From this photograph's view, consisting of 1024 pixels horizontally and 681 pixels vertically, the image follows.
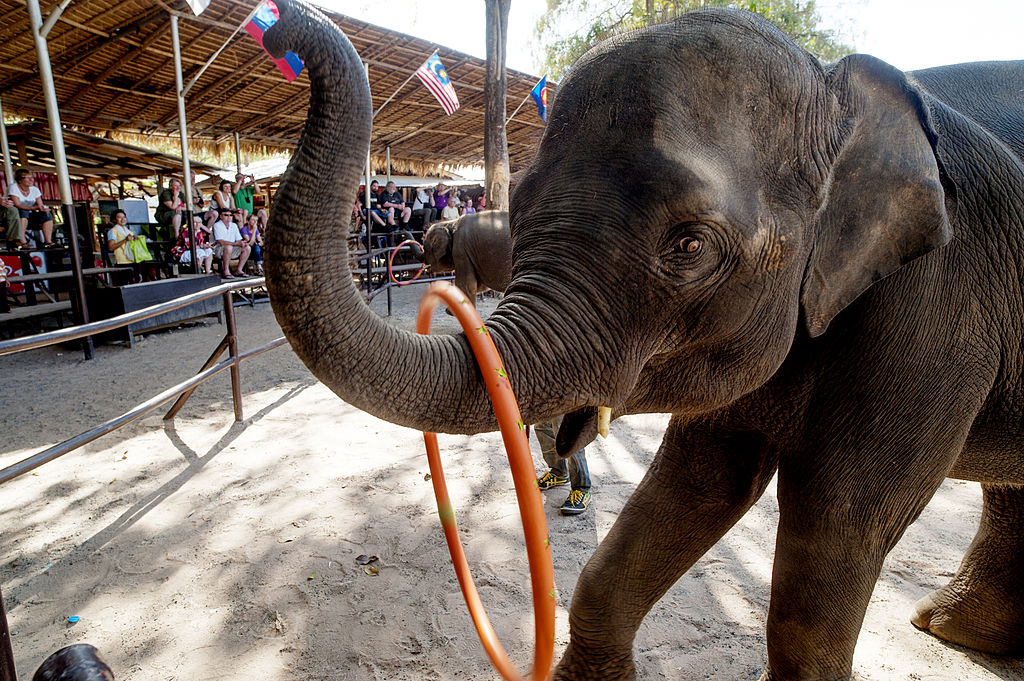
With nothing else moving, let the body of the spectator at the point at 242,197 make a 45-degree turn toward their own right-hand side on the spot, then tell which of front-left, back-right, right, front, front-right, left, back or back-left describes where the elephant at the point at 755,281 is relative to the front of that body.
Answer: front

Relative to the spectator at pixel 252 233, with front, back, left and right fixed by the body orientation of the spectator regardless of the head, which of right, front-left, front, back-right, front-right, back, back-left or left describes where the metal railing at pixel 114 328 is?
front-right

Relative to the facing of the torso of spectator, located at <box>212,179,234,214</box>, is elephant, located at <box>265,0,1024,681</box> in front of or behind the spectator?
in front

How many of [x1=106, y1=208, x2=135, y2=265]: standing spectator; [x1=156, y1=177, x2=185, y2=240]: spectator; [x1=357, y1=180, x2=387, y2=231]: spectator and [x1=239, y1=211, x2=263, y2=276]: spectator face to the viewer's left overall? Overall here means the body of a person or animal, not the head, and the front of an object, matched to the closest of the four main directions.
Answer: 0

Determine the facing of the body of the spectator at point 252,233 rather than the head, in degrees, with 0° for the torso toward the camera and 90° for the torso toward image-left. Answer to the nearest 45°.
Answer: approximately 315°

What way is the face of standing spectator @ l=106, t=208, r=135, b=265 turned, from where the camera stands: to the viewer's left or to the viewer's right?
to the viewer's right

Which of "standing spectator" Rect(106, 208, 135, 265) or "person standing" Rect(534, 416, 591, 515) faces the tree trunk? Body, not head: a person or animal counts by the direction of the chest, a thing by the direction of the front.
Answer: the standing spectator

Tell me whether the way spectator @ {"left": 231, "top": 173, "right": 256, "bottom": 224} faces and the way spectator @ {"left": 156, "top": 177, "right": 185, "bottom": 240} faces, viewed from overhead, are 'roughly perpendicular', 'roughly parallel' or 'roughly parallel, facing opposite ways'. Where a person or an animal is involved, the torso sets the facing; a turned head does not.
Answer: roughly parallel

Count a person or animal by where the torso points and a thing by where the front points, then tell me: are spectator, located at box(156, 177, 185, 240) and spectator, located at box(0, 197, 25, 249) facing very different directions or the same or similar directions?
same or similar directions

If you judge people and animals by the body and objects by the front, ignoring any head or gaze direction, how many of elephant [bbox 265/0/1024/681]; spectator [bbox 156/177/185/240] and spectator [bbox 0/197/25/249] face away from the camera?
0

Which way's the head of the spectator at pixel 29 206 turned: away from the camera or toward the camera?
toward the camera

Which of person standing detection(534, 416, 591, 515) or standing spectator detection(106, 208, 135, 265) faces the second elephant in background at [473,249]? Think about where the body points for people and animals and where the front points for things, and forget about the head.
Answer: the standing spectator

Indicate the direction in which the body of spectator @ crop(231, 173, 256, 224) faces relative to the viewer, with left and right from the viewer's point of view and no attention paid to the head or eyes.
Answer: facing the viewer and to the right of the viewer
